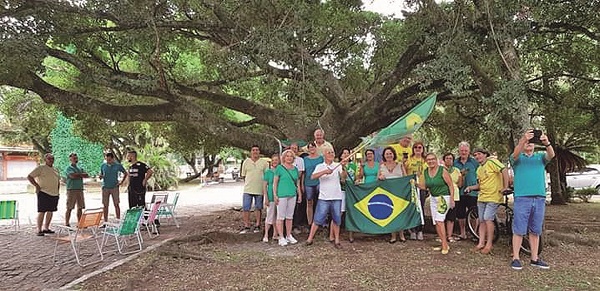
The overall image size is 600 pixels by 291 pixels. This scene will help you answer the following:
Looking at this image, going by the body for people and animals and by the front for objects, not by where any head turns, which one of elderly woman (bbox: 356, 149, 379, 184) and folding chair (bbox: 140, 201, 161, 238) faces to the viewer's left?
the folding chair

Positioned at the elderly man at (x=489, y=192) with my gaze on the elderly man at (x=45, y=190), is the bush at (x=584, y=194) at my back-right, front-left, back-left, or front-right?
back-right

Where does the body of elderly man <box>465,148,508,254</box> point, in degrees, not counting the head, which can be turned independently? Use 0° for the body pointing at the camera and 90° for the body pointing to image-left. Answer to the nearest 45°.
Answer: approximately 45°

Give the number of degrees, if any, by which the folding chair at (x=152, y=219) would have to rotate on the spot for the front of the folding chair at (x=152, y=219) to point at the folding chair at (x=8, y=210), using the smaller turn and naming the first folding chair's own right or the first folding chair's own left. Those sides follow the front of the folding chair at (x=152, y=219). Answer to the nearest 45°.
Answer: approximately 45° to the first folding chair's own right

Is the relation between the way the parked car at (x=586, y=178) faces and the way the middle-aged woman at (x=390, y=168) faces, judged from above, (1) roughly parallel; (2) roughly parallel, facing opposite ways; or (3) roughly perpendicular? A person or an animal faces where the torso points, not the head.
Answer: roughly perpendicular

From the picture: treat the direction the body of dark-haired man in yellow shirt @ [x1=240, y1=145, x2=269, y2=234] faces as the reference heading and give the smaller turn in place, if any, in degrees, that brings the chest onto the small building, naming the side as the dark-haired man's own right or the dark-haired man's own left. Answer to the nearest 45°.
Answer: approximately 135° to the dark-haired man's own right

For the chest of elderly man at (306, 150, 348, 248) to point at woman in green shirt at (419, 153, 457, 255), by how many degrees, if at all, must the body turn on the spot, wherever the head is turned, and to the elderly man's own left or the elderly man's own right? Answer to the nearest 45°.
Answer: approximately 90° to the elderly man's own left

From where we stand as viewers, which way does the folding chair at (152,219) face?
facing to the left of the viewer
